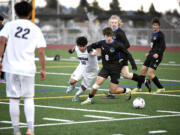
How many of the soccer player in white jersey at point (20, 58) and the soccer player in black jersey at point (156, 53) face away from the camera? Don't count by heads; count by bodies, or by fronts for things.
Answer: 1

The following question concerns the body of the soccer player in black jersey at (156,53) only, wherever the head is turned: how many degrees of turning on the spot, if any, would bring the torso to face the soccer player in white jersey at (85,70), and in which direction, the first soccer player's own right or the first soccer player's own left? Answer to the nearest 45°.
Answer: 0° — they already face them

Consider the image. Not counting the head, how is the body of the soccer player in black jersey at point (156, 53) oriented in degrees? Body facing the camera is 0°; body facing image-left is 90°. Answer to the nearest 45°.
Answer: approximately 45°

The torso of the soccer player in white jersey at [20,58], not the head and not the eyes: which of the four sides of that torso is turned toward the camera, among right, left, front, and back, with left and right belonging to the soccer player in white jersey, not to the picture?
back

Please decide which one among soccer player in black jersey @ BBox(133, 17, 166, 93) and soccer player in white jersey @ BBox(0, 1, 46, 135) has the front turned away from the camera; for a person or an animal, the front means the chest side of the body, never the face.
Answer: the soccer player in white jersey

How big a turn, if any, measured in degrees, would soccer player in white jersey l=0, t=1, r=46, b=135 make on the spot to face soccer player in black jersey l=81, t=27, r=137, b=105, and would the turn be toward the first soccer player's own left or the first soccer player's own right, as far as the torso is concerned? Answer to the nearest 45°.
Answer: approximately 45° to the first soccer player's own right
